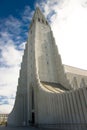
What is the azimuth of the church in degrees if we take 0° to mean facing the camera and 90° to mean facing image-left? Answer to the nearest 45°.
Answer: approximately 45°
